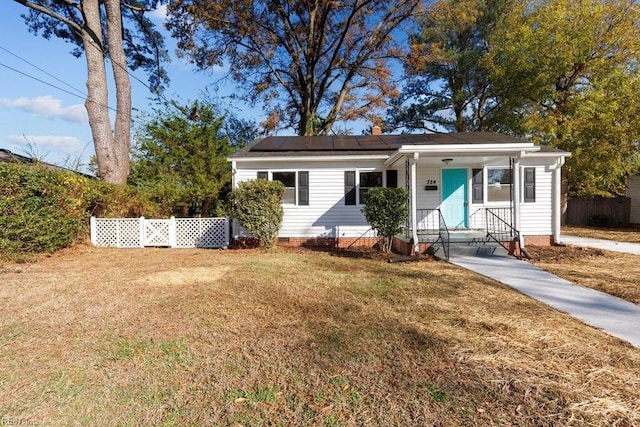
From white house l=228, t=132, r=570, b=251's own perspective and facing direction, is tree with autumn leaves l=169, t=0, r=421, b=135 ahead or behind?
behind

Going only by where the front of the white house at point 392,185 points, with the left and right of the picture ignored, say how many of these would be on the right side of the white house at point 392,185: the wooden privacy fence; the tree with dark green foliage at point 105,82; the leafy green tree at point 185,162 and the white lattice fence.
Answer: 3

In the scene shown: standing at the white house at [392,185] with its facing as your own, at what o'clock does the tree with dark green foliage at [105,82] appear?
The tree with dark green foliage is roughly at 3 o'clock from the white house.

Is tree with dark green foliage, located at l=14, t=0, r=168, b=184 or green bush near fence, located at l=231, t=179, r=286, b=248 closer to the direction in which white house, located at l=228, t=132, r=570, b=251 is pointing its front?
the green bush near fence

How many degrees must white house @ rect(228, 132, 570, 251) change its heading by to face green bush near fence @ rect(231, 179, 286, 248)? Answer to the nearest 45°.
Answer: approximately 45° to its right

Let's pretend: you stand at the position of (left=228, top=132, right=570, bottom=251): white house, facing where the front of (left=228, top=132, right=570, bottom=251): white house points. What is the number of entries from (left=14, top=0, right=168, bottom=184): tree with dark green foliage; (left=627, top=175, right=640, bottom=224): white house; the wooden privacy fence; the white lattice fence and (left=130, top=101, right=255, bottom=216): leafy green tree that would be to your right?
3

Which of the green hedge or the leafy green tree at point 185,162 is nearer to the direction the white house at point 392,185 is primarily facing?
the green hedge

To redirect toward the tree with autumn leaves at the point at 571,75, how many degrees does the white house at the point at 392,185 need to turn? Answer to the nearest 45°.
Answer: approximately 135° to its left

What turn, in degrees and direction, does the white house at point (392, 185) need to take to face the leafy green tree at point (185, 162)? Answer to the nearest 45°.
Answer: approximately 90° to its right

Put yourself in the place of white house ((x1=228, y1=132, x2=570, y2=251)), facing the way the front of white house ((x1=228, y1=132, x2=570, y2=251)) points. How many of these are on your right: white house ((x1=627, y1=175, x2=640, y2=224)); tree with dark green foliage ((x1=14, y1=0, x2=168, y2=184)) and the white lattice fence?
2

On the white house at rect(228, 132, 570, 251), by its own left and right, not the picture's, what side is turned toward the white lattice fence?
right

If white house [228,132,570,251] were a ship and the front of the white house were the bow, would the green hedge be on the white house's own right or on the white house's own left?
on the white house's own right

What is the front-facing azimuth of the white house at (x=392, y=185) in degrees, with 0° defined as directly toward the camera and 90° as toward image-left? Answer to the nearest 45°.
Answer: approximately 0°

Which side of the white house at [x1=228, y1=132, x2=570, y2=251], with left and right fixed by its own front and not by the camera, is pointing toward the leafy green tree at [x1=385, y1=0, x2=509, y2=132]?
back
